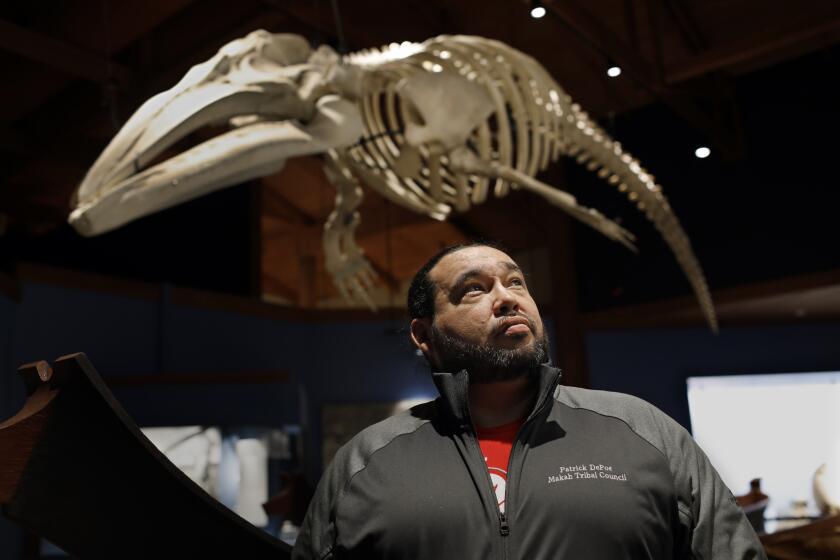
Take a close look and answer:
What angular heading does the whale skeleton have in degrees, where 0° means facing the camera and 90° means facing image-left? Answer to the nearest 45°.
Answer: approximately 45°

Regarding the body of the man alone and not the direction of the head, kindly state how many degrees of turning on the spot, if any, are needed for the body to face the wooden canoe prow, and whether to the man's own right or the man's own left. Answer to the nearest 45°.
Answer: approximately 90° to the man's own right

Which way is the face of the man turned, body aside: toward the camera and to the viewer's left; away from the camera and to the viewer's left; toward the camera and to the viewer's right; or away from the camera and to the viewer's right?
toward the camera and to the viewer's right

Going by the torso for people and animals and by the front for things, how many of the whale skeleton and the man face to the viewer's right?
0

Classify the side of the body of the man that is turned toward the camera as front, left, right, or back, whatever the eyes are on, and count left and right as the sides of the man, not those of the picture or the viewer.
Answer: front

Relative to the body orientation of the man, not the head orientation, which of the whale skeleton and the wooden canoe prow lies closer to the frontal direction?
the wooden canoe prow

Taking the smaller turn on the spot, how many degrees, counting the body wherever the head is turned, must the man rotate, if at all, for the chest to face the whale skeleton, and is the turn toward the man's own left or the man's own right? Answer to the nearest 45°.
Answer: approximately 180°
